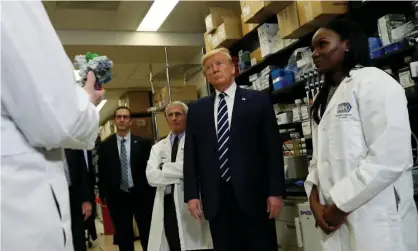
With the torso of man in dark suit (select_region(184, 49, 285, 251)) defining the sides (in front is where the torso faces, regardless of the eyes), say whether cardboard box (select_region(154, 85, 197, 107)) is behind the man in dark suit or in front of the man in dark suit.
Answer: behind

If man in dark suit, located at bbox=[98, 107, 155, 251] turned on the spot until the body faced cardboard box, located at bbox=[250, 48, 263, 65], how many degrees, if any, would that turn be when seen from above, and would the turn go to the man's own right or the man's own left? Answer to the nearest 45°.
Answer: approximately 90° to the man's own left

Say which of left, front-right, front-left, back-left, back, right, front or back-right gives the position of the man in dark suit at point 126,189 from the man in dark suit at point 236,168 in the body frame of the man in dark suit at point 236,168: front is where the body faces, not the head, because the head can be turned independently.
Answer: back-right

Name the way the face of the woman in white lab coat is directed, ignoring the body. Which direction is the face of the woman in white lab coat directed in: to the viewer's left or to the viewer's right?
to the viewer's left

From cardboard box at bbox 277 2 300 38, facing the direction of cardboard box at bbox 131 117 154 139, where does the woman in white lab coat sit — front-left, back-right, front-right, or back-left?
back-left
